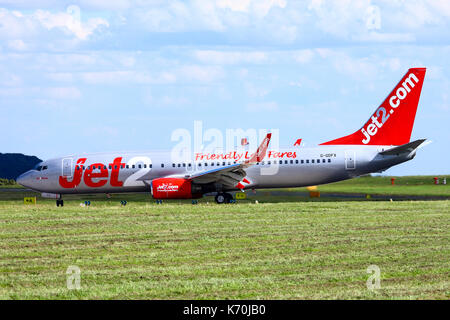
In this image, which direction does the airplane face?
to the viewer's left
